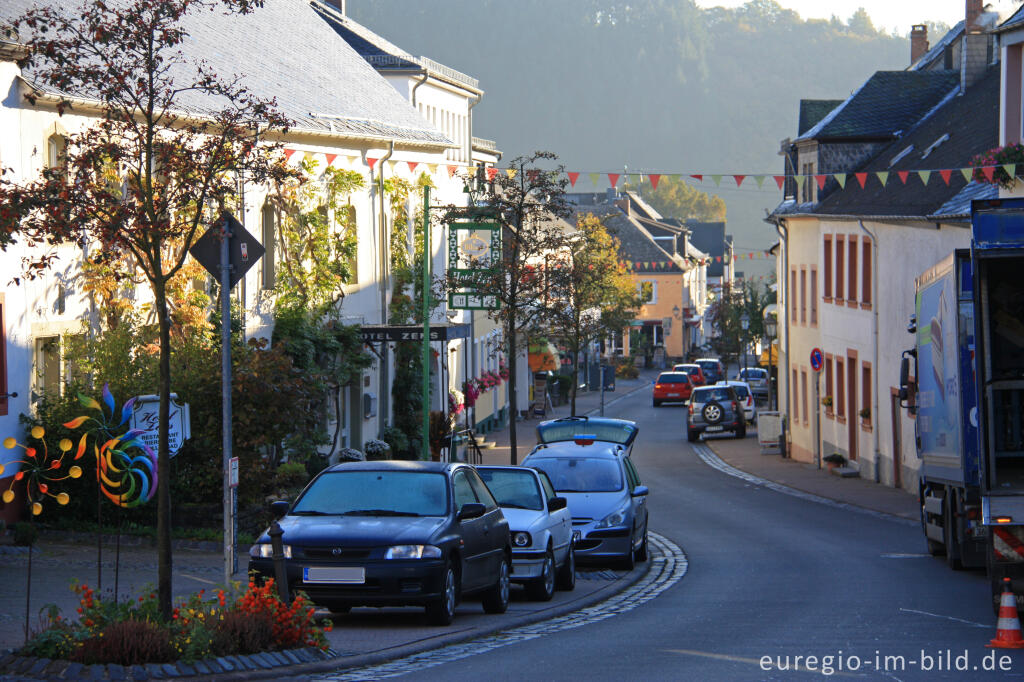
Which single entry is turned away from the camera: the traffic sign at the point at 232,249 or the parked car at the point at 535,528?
the traffic sign

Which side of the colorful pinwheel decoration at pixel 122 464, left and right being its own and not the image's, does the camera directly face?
front

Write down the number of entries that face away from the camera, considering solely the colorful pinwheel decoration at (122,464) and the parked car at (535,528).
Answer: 0

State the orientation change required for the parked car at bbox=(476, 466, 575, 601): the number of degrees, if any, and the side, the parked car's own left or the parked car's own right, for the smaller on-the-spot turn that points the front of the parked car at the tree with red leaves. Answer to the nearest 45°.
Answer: approximately 45° to the parked car's own right

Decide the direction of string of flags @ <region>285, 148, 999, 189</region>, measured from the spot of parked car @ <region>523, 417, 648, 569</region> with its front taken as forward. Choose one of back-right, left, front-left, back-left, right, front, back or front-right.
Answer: back

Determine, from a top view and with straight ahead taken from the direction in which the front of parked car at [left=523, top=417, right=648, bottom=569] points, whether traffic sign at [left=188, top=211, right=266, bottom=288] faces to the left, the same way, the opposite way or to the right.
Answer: the opposite way

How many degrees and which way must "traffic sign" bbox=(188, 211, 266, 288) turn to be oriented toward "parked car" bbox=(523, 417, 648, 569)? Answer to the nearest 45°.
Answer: approximately 45° to its right

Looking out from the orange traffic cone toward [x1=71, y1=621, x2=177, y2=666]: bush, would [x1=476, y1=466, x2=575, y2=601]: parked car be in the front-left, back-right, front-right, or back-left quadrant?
front-right

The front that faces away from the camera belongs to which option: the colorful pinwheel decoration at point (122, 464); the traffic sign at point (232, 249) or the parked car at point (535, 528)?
the traffic sign

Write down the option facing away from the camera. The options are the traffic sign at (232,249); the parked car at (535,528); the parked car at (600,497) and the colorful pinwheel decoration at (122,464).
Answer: the traffic sign

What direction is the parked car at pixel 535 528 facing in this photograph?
toward the camera

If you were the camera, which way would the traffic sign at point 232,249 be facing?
facing away from the viewer

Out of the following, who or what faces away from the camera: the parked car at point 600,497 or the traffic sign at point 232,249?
the traffic sign

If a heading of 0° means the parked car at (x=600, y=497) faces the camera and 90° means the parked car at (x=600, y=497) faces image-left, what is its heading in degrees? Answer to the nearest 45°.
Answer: approximately 0°

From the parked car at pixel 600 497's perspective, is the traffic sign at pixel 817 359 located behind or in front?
behind
